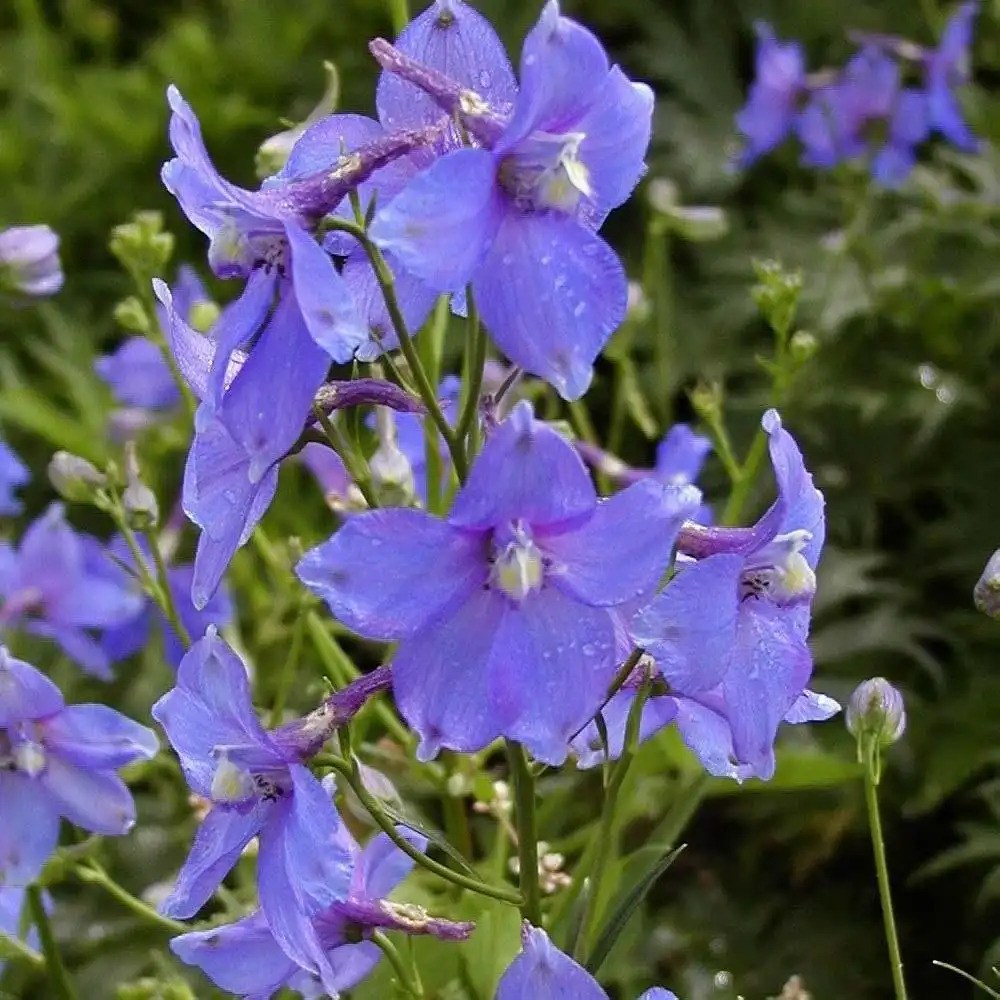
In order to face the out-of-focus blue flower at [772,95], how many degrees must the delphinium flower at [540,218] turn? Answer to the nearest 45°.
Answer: approximately 135° to its left

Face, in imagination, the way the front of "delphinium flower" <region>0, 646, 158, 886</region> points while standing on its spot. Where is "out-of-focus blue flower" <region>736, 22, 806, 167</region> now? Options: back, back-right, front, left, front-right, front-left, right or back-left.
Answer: back-left

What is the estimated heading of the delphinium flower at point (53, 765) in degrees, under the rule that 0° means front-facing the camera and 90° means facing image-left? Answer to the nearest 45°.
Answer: approximately 0°

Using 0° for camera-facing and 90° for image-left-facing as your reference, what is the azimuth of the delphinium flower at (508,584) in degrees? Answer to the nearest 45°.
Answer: approximately 0°

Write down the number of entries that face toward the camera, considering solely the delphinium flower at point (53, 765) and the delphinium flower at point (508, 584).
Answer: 2

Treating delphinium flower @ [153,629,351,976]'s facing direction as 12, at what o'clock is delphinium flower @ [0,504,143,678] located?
delphinium flower @ [0,504,143,678] is roughly at 4 o'clock from delphinium flower @ [153,629,351,976].
